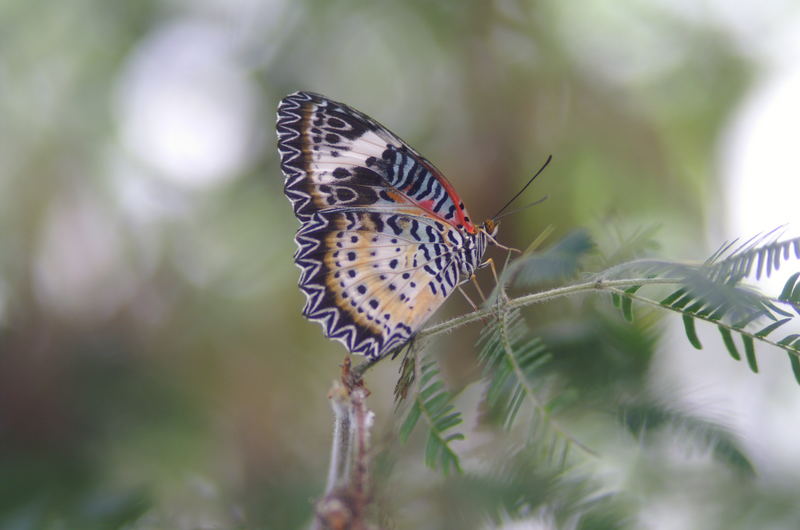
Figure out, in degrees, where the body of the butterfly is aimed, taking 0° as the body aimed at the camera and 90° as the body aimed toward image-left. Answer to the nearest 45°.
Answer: approximately 270°
